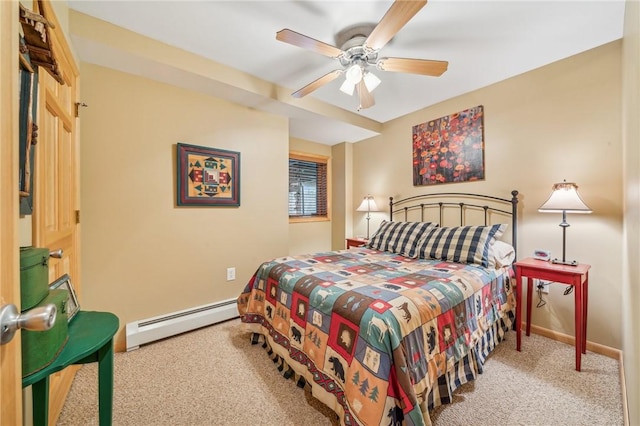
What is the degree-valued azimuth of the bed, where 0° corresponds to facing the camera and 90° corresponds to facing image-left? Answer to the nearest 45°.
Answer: approximately 45°

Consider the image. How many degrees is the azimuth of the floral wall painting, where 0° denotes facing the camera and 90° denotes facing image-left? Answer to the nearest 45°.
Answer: approximately 45°

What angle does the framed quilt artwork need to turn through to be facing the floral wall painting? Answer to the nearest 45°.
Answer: approximately 45° to its left

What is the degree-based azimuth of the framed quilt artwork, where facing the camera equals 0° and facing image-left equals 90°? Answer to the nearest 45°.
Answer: approximately 315°

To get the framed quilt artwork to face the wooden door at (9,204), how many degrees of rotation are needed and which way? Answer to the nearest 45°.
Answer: approximately 45° to its right

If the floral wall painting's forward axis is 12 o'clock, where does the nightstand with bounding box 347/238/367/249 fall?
The nightstand is roughly at 2 o'clock from the floral wall painting.

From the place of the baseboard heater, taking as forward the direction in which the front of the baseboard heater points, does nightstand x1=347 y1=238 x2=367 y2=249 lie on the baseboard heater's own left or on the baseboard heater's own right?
on the baseboard heater's own left

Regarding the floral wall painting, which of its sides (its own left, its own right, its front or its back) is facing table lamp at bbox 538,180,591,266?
left

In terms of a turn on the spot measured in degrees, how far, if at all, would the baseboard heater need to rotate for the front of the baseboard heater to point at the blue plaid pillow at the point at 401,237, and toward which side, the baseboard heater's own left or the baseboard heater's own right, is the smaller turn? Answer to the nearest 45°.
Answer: approximately 45° to the baseboard heater's own left
